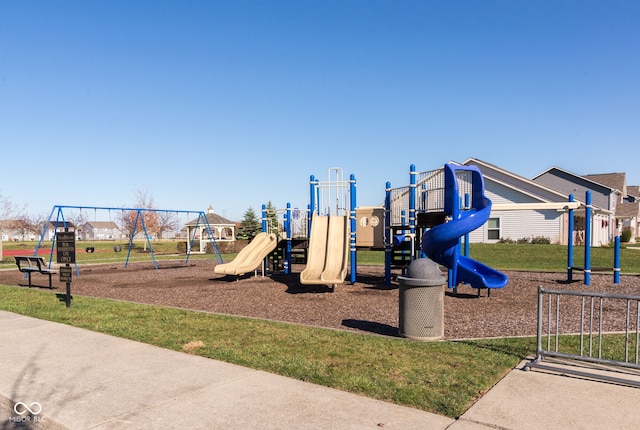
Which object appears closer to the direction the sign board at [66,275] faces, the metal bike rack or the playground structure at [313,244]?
the metal bike rack

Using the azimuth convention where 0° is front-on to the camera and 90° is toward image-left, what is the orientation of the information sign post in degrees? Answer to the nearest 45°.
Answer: approximately 0°

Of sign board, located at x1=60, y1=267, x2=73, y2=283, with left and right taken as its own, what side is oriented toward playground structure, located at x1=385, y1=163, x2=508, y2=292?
left

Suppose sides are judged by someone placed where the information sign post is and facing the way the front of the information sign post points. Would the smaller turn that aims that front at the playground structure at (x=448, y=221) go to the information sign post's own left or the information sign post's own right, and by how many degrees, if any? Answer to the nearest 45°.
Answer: approximately 90° to the information sign post's own left

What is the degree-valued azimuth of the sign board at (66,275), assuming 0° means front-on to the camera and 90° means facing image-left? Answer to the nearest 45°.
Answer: approximately 0°

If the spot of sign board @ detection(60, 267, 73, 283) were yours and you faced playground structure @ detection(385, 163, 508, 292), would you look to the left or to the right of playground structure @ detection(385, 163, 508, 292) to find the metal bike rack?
right

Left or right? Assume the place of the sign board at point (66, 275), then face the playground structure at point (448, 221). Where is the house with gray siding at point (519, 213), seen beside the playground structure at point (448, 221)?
left
